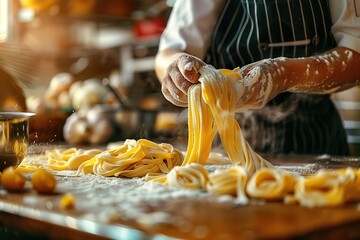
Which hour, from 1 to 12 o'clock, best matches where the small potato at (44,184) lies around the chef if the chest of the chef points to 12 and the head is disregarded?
The small potato is roughly at 1 o'clock from the chef.

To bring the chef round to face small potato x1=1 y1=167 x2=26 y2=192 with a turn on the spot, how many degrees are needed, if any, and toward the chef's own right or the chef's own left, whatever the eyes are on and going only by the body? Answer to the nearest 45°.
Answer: approximately 45° to the chef's own right

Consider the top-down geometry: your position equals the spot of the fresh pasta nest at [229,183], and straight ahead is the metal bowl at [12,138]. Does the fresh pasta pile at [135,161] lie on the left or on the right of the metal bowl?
right

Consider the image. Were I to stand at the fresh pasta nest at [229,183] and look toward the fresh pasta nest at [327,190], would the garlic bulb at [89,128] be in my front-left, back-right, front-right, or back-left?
back-left

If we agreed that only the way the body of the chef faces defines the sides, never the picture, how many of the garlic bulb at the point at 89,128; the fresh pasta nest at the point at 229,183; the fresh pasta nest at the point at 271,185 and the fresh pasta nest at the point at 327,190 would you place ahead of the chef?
3

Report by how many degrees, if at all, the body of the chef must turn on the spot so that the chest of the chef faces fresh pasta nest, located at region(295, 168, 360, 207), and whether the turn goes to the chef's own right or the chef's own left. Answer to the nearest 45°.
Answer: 0° — they already face it

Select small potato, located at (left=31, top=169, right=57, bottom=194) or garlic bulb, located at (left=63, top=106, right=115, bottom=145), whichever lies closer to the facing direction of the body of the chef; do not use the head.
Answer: the small potato

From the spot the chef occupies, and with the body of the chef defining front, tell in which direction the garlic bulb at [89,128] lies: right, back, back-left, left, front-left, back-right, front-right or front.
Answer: back-right

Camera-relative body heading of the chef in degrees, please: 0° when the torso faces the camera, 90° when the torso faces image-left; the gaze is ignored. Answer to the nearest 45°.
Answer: approximately 0°

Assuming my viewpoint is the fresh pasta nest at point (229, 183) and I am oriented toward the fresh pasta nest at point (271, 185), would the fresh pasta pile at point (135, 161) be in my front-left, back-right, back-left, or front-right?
back-left
